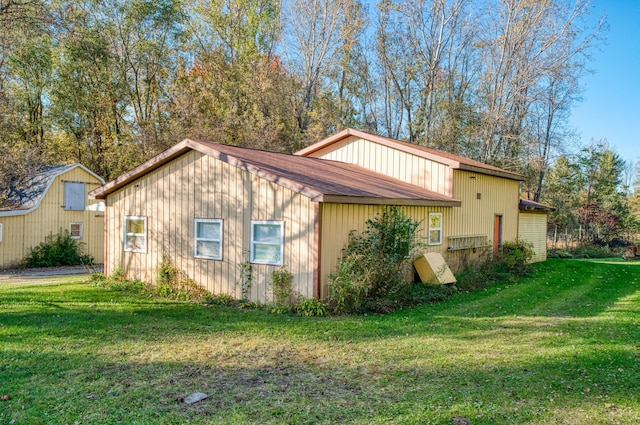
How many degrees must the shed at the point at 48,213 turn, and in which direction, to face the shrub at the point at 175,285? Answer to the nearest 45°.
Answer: approximately 45° to its right

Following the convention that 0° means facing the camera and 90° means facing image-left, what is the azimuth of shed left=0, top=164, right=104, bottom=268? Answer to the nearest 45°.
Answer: approximately 315°

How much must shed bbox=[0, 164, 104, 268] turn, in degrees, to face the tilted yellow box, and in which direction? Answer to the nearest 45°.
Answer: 0° — it already faces it

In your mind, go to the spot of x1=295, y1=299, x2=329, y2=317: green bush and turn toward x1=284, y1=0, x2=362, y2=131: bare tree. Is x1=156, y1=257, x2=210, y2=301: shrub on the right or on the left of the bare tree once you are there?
left
